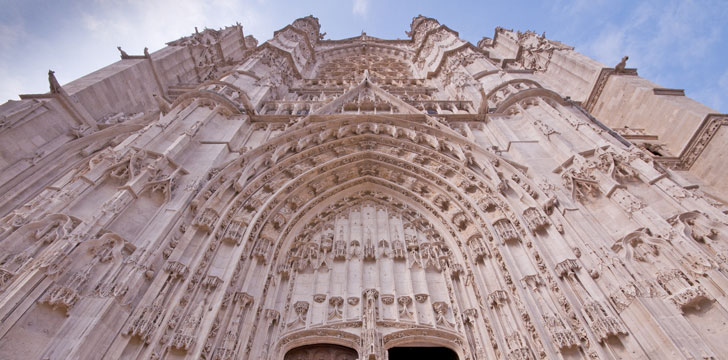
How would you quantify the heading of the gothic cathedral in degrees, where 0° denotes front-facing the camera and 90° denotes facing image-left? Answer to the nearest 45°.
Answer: approximately 0°
